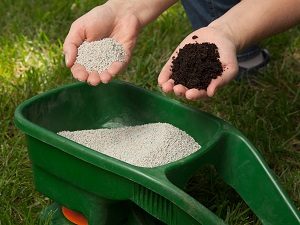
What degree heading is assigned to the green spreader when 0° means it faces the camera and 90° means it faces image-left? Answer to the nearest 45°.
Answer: approximately 135°
